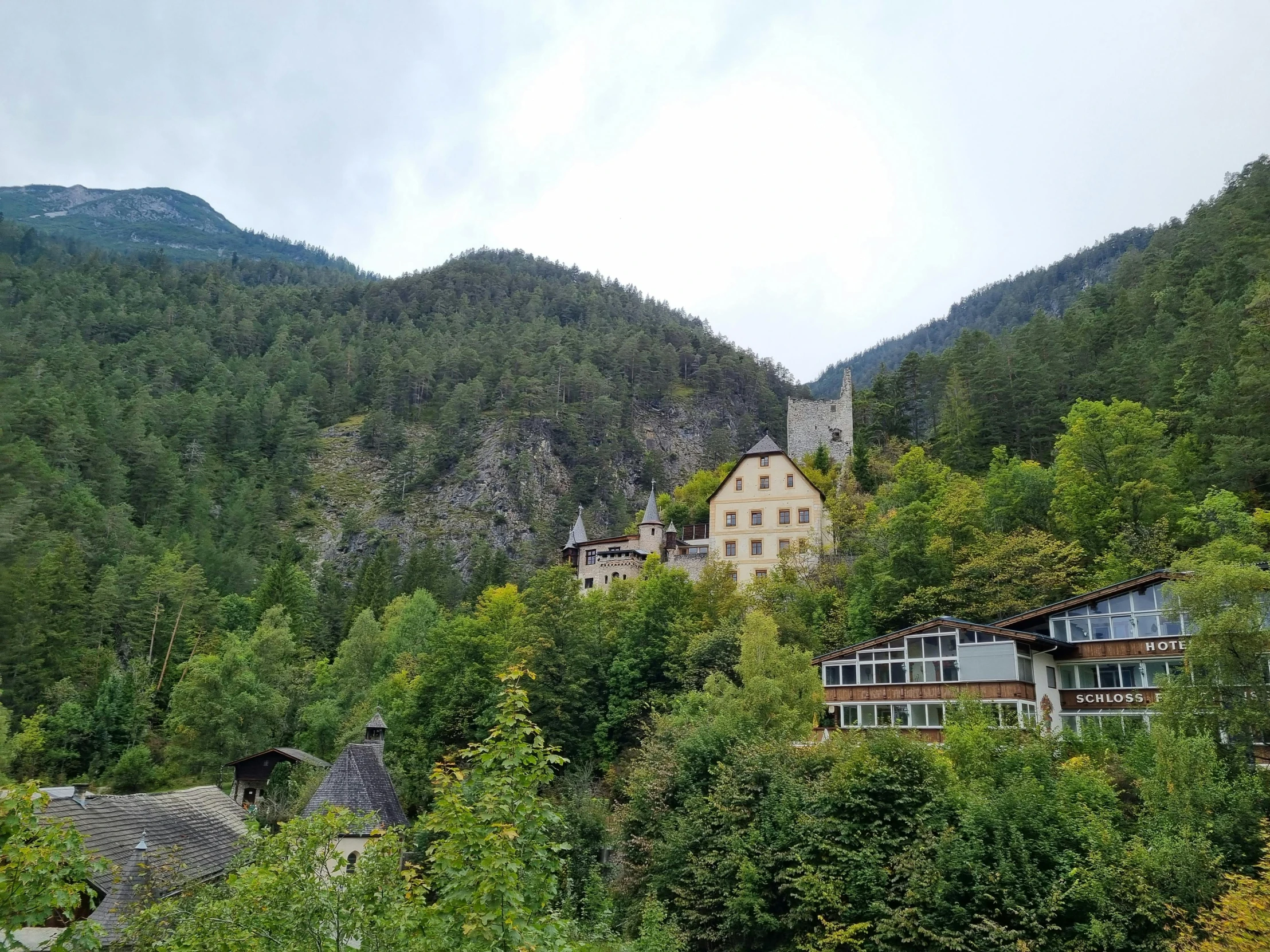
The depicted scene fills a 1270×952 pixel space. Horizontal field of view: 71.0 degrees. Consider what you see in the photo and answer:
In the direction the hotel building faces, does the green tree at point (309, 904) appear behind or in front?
in front

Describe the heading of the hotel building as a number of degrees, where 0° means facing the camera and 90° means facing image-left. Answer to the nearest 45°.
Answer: approximately 0°

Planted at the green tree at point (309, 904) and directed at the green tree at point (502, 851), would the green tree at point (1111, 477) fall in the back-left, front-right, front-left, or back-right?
front-left

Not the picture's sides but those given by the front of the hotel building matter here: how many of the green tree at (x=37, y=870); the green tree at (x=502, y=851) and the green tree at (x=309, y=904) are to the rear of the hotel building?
0

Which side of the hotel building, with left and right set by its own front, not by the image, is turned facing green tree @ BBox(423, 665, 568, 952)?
front

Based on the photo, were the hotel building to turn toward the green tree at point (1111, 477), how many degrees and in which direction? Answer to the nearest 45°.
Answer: approximately 135° to its left

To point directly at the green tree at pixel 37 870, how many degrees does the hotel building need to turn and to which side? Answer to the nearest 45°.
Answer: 0° — it already faces it
